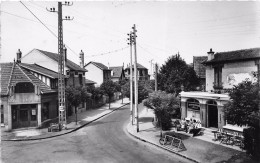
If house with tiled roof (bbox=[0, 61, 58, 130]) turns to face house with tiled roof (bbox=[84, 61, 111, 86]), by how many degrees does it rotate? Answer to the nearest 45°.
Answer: approximately 135° to its left

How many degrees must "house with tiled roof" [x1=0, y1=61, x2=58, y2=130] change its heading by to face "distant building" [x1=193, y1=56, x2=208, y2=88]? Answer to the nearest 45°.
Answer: approximately 90° to its left

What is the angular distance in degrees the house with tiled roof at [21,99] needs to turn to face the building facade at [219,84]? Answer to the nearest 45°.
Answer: approximately 45° to its left

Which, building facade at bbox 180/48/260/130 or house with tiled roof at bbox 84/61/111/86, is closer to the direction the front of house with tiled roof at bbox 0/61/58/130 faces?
the building facade

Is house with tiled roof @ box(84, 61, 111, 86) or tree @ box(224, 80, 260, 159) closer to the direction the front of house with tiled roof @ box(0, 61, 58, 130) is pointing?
the tree

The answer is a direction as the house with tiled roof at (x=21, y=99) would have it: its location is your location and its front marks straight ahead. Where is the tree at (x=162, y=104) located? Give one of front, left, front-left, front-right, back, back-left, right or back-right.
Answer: front-left

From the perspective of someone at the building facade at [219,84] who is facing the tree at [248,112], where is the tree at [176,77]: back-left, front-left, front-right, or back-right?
back-right

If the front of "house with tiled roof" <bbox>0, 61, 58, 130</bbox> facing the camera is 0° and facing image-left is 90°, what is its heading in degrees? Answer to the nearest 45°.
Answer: approximately 0°
